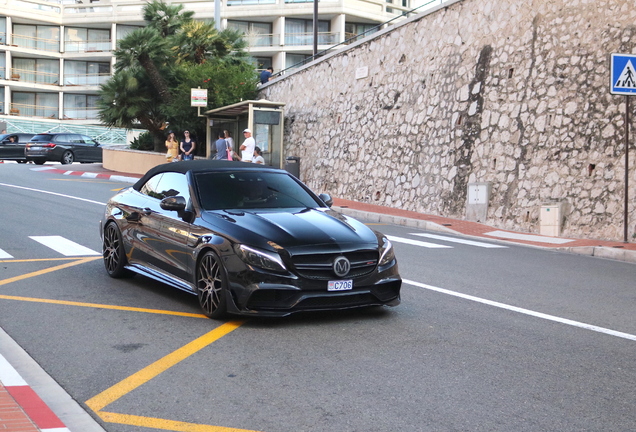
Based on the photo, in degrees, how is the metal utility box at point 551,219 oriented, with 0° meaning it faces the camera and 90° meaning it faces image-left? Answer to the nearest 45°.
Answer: approximately 45°

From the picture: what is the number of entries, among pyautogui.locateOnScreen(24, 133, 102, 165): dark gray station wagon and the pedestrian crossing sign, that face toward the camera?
1

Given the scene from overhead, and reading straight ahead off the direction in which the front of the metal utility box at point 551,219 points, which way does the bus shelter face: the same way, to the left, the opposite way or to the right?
the same way

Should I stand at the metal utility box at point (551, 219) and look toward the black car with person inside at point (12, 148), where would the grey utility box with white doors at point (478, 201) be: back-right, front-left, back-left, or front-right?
front-right

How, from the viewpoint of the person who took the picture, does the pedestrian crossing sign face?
facing the viewer

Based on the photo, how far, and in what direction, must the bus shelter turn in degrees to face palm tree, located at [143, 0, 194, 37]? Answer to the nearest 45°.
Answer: approximately 90° to its right

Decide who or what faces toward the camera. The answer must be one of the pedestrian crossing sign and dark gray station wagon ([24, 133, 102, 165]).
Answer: the pedestrian crossing sign

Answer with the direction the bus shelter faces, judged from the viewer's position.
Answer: facing the viewer and to the left of the viewer

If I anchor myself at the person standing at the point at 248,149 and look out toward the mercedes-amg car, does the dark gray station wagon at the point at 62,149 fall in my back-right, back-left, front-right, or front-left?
back-right

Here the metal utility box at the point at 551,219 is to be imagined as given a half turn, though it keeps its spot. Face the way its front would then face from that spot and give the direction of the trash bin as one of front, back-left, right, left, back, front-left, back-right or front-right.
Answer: left

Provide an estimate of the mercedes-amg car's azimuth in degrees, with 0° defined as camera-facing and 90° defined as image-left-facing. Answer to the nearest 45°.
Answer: approximately 315°

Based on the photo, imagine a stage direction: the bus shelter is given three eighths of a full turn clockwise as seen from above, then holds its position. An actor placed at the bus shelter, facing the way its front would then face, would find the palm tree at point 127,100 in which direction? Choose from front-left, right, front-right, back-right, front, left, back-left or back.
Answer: front-left

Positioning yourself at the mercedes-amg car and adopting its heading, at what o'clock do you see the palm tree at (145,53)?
The palm tree is roughly at 7 o'clock from the mercedes-amg car.
